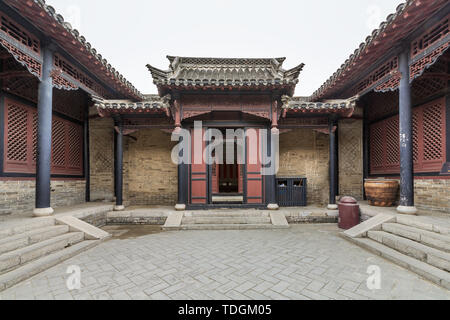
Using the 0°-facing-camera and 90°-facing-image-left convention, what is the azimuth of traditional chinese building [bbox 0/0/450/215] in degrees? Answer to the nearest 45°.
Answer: approximately 0°

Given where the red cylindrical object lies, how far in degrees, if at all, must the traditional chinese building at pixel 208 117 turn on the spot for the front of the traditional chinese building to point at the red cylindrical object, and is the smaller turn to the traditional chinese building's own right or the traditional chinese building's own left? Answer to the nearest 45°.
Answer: approximately 90° to the traditional chinese building's own left

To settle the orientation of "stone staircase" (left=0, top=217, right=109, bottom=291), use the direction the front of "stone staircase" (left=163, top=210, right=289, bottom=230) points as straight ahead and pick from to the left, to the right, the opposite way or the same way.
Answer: to the left

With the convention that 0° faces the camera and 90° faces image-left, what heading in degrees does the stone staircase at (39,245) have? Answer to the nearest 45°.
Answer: approximately 315°

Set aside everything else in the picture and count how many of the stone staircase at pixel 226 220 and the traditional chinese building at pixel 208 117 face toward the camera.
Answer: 2

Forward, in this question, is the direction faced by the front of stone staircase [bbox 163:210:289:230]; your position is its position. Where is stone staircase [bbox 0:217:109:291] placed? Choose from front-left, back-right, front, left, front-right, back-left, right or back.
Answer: front-right

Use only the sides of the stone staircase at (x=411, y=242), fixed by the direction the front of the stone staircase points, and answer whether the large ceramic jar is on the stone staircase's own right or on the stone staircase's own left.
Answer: on the stone staircase's own right

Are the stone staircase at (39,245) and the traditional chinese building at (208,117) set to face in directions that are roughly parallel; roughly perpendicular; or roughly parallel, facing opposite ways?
roughly perpendicular

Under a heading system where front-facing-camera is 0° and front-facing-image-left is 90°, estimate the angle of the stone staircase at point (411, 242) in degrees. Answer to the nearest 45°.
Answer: approximately 45°

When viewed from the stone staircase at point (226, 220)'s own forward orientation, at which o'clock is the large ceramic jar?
The large ceramic jar is roughly at 9 o'clock from the stone staircase.

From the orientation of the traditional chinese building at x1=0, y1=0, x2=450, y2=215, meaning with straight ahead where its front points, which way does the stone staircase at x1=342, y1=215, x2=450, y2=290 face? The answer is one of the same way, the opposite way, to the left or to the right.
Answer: to the right
